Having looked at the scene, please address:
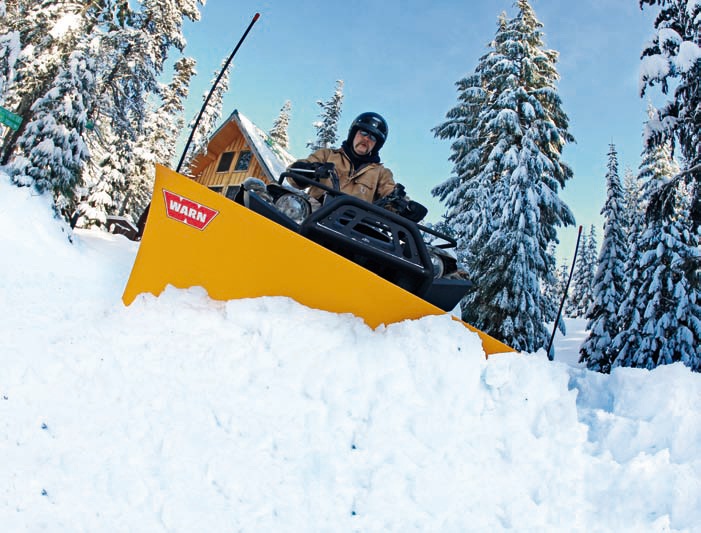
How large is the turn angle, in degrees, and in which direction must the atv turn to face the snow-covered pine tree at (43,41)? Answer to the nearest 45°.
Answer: approximately 135° to its right

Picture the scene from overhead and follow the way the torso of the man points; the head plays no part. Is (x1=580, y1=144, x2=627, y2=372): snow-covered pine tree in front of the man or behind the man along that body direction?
behind

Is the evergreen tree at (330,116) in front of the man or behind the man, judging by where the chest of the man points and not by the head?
behind

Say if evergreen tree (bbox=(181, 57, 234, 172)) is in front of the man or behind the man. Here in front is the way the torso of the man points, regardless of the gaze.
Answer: behind

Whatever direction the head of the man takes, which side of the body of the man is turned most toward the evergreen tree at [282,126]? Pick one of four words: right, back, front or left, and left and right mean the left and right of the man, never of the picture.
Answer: back

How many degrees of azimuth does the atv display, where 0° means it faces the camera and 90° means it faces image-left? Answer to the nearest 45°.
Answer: approximately 0°

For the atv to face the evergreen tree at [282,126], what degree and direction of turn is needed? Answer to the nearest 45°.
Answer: approximately 180°
